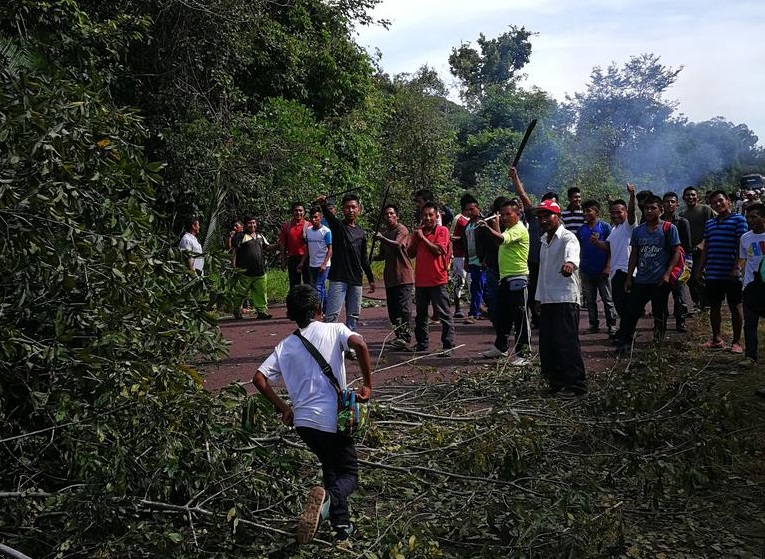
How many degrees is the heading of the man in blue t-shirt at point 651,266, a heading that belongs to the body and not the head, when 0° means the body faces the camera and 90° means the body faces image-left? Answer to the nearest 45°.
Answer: approximately 0°

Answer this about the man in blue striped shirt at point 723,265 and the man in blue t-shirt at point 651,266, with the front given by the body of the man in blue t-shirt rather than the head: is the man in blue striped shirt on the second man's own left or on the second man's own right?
on the second man's own left

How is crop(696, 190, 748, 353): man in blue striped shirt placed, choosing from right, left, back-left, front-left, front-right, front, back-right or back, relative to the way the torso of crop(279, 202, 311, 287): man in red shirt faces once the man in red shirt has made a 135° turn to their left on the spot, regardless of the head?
right

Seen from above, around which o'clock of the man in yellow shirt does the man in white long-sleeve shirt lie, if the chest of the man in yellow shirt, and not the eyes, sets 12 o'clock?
The man in white long-sleeve shirt is roughly at 10 o'clock from the man in yellow shirt.

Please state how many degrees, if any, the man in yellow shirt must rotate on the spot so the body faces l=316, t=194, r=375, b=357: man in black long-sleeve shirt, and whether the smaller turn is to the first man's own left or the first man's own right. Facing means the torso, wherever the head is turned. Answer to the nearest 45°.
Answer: approximately 45° to the first man's own right

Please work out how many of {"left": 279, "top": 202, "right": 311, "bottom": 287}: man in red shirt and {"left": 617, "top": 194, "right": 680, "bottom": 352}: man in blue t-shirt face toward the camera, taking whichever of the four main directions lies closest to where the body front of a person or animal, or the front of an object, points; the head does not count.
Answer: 2

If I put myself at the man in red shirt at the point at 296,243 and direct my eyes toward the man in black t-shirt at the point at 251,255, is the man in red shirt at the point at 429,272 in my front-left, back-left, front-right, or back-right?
back-left

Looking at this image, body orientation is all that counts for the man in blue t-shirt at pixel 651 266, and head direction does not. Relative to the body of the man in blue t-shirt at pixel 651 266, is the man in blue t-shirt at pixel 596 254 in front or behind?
behind
